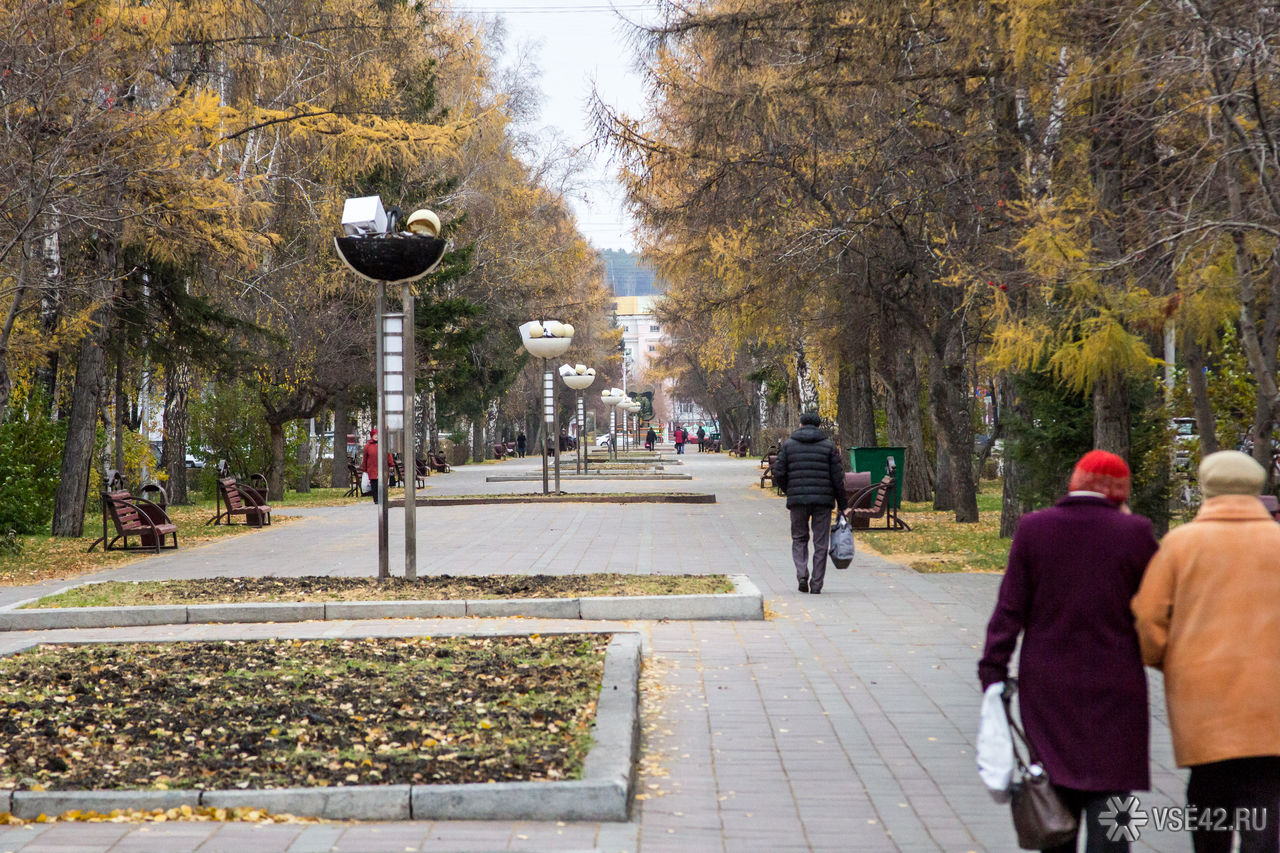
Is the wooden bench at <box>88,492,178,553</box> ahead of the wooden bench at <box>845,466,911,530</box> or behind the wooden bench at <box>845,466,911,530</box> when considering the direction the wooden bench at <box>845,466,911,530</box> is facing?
ahead

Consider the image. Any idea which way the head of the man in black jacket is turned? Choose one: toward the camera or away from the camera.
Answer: away from the camera

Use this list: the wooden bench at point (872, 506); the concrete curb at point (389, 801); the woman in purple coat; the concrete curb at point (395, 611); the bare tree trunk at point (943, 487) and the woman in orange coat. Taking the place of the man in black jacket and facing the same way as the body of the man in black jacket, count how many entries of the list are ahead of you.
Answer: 2

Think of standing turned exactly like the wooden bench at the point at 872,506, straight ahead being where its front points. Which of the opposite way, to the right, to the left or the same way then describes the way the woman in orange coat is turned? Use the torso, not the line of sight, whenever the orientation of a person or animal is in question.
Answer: to the right

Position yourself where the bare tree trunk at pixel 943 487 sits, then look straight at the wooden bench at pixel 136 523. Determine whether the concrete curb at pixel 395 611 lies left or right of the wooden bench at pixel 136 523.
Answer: left

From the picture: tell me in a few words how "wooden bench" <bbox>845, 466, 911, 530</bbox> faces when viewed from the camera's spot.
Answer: facing to the left of the viewer

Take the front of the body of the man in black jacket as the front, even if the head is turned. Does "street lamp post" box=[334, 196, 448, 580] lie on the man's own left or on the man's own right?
on the man's own left

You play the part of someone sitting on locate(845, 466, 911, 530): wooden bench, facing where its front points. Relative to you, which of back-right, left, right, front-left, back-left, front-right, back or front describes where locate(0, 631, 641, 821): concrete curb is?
left

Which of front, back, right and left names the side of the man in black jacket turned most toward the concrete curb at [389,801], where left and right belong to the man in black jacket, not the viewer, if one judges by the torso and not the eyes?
back

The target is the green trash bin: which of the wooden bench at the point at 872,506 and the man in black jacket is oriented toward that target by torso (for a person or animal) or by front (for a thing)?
the man in black jacket

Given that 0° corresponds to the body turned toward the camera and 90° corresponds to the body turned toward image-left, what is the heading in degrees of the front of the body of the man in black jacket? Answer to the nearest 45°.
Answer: approximately 180°

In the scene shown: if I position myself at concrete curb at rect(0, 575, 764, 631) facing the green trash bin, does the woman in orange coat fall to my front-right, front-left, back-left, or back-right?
back-right

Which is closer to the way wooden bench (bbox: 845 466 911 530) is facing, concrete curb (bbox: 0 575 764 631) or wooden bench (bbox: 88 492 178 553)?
the wooden bench

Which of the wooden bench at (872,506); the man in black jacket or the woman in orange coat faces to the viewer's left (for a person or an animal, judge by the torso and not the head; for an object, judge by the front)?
the wooden bench

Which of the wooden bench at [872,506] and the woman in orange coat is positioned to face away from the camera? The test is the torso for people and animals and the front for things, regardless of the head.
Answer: the woman in orange coat

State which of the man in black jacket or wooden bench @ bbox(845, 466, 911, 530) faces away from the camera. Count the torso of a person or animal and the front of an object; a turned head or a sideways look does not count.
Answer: the man in black jacket

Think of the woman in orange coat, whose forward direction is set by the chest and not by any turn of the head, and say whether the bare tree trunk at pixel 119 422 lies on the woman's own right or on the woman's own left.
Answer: on the woman's own left

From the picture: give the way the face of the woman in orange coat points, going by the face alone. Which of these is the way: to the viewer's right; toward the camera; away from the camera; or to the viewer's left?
away from the camera
